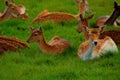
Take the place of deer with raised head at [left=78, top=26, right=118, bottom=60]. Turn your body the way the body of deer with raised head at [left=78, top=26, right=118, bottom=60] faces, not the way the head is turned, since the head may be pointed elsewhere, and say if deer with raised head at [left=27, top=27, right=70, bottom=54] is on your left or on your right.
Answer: on your right

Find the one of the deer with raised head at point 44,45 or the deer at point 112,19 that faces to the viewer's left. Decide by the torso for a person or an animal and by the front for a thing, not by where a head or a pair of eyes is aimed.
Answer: the deer with raised head

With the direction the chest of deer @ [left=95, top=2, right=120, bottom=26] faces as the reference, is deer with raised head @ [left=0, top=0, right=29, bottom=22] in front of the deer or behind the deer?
behind

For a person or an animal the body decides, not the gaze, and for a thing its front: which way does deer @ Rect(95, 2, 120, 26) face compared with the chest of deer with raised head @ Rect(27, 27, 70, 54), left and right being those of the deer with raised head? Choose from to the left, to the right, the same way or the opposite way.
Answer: the opposite way

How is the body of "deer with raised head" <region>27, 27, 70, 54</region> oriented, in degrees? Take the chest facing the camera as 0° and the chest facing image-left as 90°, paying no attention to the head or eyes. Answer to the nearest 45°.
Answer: approximately 90°

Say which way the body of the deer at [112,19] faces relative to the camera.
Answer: to the viewer's right

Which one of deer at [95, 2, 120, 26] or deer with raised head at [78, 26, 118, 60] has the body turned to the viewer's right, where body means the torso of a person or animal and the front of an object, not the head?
the deer

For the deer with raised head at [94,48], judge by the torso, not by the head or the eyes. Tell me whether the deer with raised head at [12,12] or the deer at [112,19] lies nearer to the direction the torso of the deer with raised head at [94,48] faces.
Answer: the deer with raised head

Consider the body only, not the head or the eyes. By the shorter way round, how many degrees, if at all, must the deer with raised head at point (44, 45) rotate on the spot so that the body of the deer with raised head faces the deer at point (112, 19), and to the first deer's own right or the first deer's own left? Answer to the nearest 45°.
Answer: approximately 135° to the first deer's own right

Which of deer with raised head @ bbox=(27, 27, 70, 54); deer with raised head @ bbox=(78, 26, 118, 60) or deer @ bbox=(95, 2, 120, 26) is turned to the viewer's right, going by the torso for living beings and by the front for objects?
the deer
